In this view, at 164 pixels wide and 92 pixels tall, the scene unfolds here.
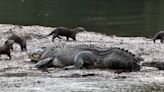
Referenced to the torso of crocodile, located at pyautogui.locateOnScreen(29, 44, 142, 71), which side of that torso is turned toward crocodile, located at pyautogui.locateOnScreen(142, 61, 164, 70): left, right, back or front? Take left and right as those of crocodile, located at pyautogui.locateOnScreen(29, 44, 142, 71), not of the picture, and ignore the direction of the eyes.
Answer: back

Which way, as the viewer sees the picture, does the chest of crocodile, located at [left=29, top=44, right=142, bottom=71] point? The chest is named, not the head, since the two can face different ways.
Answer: to the viewer's left

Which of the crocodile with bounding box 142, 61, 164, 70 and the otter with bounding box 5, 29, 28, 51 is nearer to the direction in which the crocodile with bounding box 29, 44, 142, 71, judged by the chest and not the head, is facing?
the otter

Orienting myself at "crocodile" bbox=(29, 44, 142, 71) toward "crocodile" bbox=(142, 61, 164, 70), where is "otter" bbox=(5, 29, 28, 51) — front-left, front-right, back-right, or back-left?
back-left
